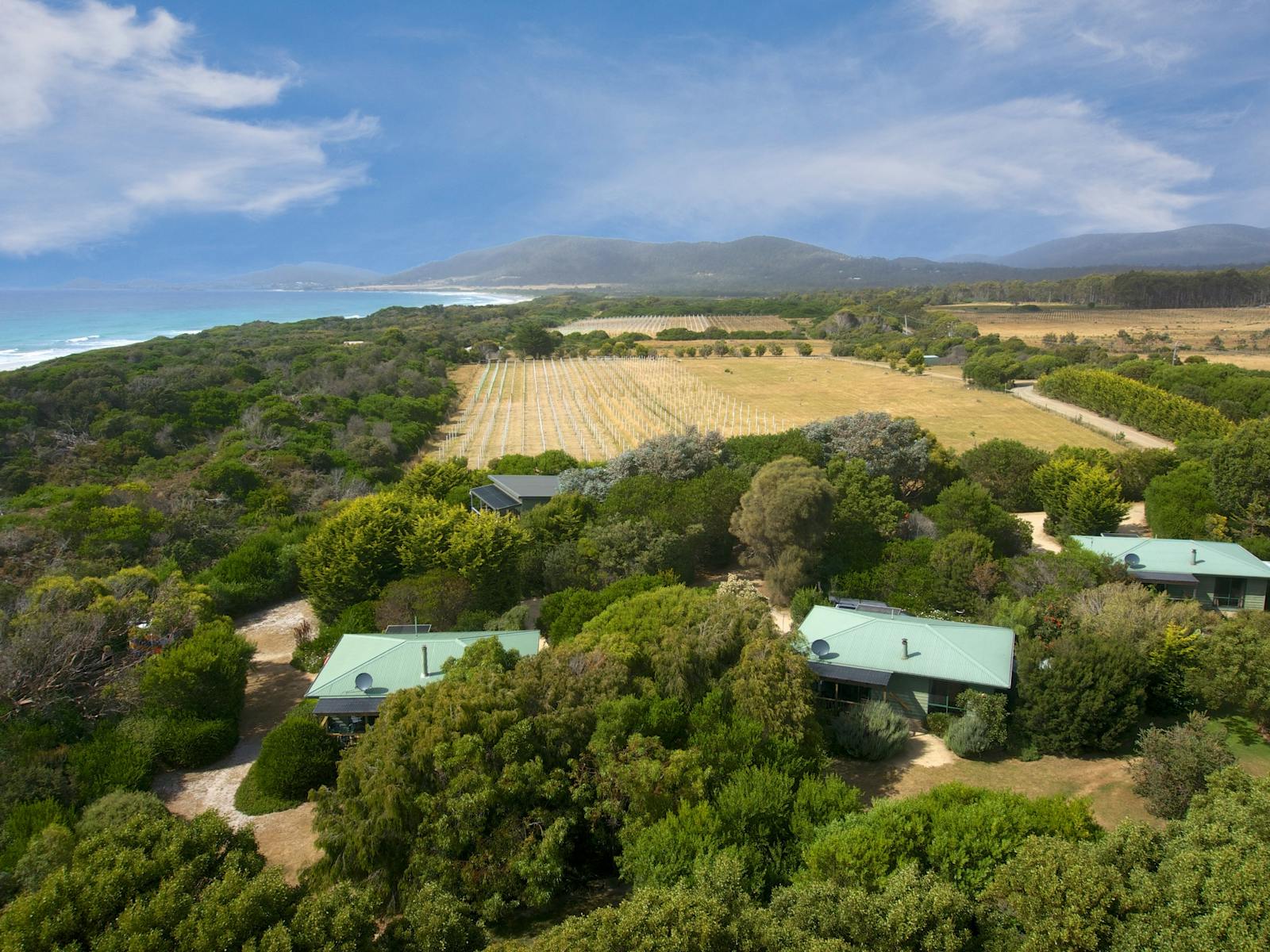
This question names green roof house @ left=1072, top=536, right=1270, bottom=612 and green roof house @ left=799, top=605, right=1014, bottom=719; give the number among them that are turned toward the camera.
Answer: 2

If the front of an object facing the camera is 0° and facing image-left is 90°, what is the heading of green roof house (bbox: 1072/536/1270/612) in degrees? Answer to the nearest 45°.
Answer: approximately 0°

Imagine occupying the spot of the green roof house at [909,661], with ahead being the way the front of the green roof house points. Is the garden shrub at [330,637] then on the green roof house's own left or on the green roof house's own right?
on the green roof house's own right

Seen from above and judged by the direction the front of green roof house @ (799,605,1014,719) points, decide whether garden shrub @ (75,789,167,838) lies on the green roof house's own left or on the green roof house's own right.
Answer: on the green roof house's own right

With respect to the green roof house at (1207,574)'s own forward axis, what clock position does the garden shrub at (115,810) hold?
The garden shrub is roughly at 1 o'clock from the green roof house.

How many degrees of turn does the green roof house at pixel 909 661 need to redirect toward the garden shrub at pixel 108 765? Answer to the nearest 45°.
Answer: approximately 45° to its right

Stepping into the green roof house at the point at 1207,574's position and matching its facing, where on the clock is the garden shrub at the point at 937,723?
The garden shrub is roughly at 1 o'clock from the green roof house.

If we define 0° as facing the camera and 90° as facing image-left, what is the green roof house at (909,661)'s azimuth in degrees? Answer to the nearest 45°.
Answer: approximately 0°
